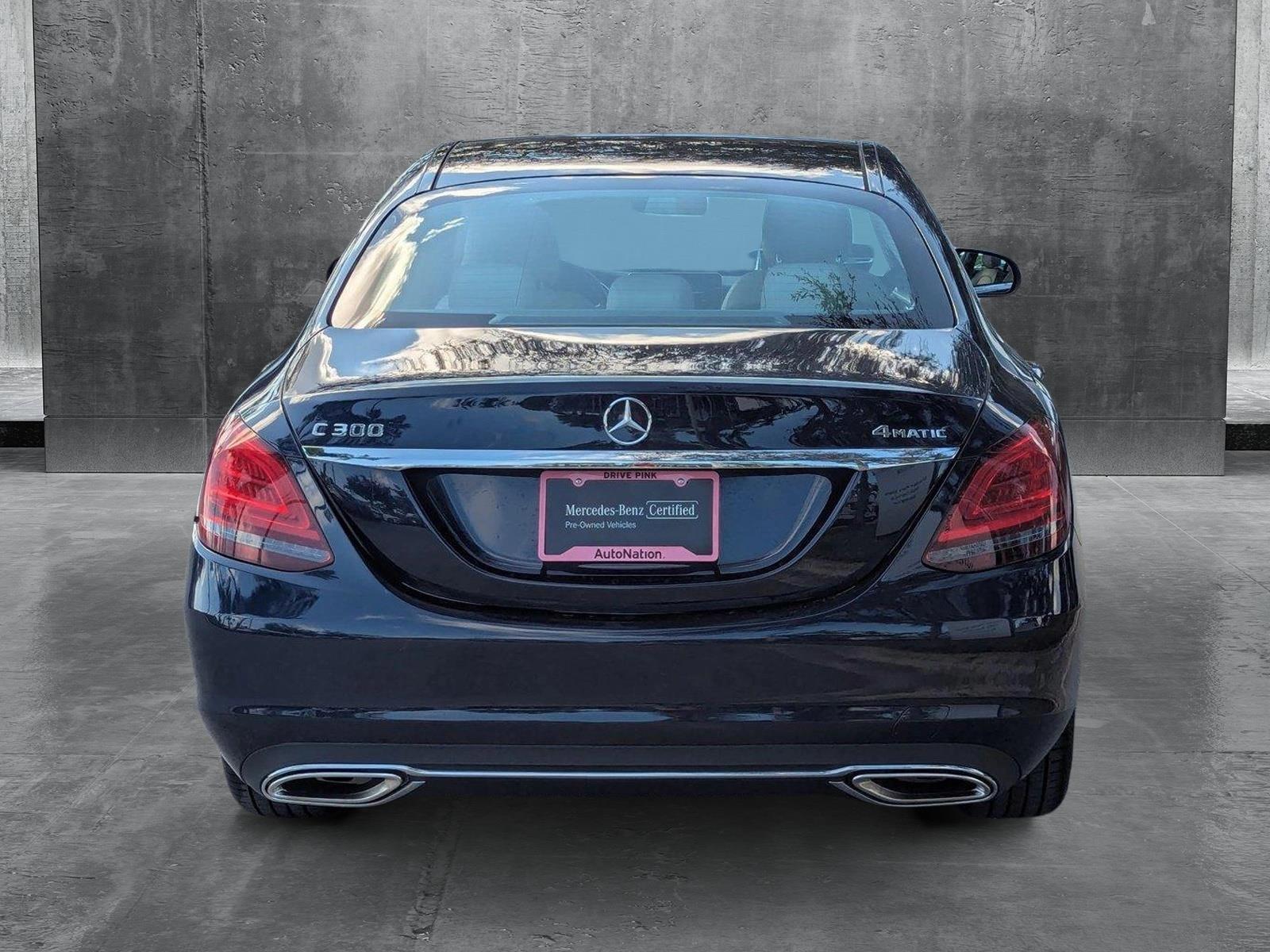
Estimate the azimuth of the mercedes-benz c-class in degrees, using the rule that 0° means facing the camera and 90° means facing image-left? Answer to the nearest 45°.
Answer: approximately 180°
